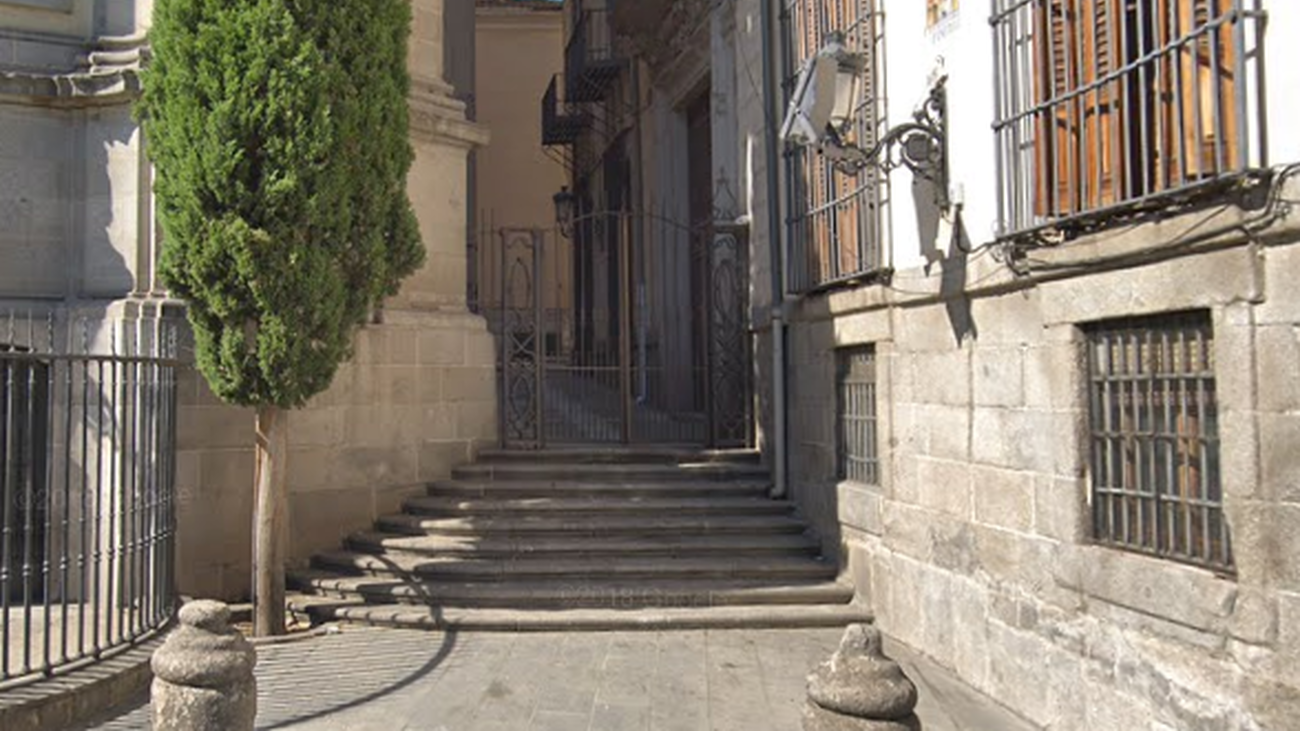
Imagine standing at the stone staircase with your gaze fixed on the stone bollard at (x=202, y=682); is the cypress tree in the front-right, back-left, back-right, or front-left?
front-right

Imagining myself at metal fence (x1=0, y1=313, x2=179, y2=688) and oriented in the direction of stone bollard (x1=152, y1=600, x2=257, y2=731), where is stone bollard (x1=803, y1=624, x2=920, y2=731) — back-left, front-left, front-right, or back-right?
front-left

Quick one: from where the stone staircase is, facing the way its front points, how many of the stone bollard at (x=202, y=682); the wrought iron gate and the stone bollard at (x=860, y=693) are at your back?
1

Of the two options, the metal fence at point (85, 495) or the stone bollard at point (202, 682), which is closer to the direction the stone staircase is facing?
the stone bollard

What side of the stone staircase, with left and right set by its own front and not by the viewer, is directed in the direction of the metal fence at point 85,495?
right

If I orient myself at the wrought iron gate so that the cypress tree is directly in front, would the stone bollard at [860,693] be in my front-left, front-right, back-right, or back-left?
front-left

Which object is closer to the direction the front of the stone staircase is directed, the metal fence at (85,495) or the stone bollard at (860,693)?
the stone bollard

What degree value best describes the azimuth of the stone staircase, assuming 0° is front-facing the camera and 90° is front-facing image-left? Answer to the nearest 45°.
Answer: approximately 0°

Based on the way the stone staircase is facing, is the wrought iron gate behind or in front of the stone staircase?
behind

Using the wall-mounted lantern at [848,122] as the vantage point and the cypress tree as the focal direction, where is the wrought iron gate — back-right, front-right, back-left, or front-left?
front-right

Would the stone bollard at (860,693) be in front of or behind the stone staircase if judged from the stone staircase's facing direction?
in front

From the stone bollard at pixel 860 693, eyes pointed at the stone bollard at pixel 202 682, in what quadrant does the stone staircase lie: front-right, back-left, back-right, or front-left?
front-right
